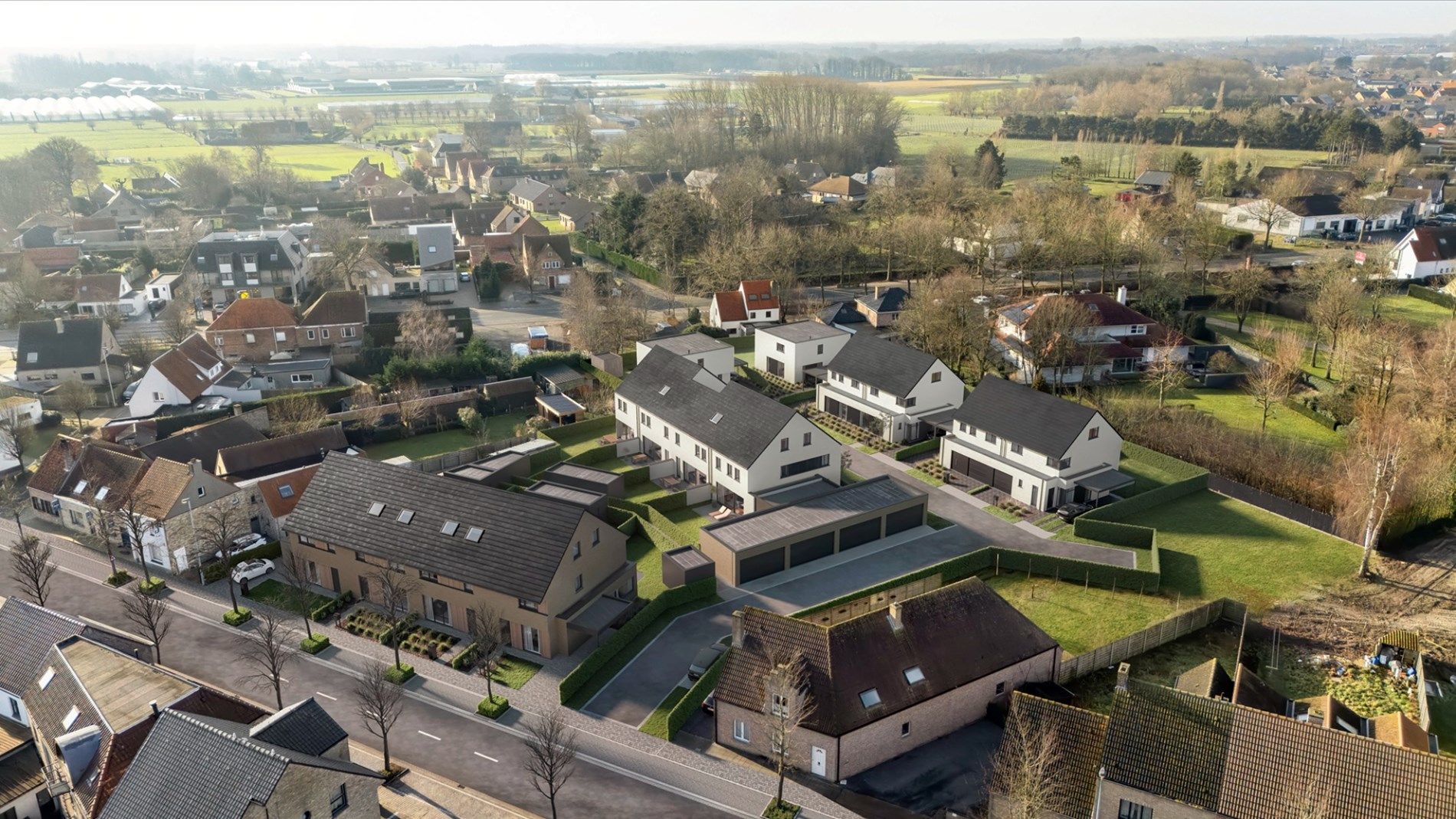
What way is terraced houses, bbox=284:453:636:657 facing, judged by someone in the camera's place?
facing the viewer and to the left of the viewer

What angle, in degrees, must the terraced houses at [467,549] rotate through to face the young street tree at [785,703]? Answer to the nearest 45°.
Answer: approximately 90° to its left

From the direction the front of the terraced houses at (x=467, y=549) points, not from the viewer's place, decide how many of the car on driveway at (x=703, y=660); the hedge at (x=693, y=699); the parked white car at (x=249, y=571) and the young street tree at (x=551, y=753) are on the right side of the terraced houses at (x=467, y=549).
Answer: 1

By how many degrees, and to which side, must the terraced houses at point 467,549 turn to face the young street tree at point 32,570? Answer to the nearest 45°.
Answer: approximately 45° to its right

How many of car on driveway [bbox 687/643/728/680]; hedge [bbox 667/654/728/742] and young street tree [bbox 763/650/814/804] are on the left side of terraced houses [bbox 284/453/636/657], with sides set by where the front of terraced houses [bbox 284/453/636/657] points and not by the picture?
3

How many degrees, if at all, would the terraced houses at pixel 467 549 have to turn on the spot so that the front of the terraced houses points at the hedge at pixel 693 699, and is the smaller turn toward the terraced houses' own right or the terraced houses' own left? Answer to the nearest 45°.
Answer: approximately 90° to the terraced houses' own left

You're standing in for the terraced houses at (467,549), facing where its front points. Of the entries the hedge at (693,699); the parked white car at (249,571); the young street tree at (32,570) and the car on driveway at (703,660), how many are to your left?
2

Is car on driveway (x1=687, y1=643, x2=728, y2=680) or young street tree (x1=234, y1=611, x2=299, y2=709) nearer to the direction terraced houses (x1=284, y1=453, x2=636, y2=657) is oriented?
the young street tree

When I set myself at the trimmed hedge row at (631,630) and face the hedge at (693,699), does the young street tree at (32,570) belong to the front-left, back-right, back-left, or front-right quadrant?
back-right

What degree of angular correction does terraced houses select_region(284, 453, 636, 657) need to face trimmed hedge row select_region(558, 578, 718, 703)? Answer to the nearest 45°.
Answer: approximately 90° to its left

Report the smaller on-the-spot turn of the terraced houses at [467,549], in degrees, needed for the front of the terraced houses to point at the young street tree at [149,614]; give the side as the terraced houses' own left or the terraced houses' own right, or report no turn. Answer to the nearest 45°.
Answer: approximately 45° to the terraced houses' own right

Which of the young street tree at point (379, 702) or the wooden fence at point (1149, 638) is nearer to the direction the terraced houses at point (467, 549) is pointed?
the young street tree

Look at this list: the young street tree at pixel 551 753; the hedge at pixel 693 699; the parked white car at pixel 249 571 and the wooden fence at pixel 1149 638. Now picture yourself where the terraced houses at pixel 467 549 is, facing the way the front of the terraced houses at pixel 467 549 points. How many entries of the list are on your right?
1

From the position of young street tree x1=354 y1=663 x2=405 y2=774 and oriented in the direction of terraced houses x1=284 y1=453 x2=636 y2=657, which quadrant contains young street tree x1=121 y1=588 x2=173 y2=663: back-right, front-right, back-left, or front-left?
front-left

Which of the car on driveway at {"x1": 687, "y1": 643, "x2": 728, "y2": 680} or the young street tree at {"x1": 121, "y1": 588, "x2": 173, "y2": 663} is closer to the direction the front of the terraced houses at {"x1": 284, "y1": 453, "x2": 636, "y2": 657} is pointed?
the young street tree

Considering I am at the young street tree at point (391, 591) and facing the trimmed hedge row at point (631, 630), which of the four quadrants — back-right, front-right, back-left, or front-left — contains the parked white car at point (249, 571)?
back-left

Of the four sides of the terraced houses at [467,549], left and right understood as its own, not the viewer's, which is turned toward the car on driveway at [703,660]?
left

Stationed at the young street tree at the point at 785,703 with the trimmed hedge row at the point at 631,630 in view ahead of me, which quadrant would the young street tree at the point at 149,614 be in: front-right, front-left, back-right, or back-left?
front-left

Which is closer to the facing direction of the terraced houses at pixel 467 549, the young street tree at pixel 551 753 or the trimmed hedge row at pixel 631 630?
the young street tree

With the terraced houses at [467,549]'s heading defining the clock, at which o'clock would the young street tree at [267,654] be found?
The young street tree is roughly at 1 o'clock from the terraced houses.
